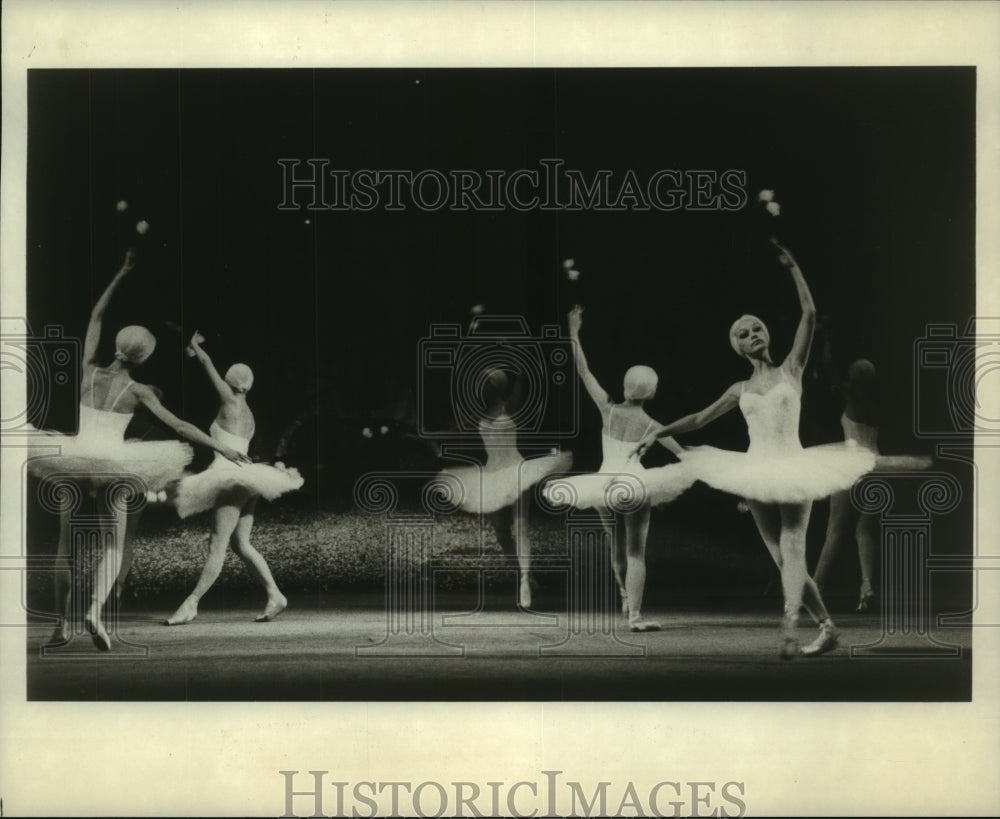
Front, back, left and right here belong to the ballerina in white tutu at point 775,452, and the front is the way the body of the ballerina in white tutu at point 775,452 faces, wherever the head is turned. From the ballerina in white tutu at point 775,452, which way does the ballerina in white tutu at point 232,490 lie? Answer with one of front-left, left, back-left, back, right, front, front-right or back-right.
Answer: right

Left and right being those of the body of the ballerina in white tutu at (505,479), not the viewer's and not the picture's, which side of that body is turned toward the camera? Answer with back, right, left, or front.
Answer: back

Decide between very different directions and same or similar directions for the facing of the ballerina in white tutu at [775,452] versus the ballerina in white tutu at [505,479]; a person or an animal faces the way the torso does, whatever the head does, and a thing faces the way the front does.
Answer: very different directions

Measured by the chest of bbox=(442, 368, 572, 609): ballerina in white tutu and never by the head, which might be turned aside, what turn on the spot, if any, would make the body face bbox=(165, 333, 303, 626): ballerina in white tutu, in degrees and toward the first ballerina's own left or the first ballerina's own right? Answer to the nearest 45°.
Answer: approximately 90° to the first ballerina's own left

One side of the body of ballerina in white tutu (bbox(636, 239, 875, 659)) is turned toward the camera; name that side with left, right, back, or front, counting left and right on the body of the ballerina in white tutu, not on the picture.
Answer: front

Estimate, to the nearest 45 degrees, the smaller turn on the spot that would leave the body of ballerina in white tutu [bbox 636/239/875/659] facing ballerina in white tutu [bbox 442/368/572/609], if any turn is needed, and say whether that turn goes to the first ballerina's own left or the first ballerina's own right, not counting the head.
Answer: approximately 90° to the first ballerina's own right

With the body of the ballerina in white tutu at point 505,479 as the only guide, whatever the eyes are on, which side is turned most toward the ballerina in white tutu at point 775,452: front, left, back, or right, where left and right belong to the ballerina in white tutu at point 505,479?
right
